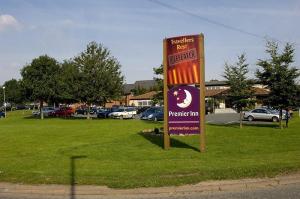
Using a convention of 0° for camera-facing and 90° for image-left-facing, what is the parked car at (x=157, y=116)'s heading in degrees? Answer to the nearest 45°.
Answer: approximately 45°

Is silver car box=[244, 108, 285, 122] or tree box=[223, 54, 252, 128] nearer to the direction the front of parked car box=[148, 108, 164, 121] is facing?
the tree

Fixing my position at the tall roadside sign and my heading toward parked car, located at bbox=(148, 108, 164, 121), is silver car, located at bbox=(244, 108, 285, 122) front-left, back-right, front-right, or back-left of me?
front-right

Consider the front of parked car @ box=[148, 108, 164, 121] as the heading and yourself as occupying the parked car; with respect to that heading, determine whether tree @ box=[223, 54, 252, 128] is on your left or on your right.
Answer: on your left

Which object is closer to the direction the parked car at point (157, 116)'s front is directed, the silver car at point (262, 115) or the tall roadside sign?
the tall roadside sign

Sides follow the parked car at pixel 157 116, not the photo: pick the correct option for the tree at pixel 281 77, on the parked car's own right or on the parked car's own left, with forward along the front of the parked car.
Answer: on the parked car's own left

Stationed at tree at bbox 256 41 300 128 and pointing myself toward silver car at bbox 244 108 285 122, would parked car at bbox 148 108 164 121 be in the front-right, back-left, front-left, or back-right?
front-left

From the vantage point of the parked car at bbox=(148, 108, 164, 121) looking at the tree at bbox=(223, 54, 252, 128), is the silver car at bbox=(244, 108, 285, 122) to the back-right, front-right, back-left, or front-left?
front-left

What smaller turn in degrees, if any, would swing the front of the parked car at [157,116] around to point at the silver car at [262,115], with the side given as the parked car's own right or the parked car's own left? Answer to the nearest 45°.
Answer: approximately 135° to the parked car's own left

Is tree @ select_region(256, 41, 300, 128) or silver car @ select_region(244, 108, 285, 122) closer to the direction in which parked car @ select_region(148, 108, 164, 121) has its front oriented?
the tree

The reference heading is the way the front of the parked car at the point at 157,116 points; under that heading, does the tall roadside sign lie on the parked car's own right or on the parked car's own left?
on the parked car's own left
